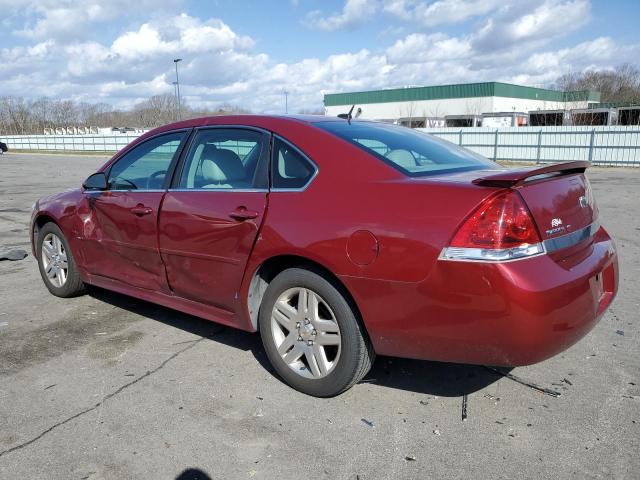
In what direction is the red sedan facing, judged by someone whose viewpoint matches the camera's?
facing away from the viewer and to the left of the viewer
